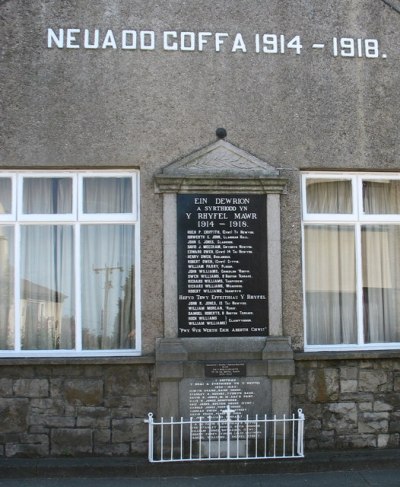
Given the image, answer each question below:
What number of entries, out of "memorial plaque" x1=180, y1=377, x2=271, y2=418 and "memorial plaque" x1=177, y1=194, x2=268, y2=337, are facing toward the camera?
2

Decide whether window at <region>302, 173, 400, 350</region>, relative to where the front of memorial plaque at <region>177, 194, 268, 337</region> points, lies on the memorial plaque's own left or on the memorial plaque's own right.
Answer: on the memorial plaque's own left

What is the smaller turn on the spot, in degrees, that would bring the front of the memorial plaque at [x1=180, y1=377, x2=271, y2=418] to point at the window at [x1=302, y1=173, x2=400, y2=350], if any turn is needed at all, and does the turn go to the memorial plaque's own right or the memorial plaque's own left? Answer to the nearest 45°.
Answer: approximately 90° to the memorial plaque's own left

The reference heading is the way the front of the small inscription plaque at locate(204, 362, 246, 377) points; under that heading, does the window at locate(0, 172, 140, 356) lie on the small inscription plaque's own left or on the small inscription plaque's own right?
on the small inscription plaque's own right

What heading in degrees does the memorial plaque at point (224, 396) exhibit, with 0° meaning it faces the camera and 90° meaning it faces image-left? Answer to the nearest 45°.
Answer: approximately 0°

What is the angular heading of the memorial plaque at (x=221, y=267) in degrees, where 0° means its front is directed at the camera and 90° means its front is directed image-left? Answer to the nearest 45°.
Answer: approximately 0°

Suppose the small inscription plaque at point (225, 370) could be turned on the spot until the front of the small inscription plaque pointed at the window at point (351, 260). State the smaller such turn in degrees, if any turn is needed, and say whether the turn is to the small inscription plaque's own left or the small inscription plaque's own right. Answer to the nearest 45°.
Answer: approximately 90° to the small inscription plaque's own left
